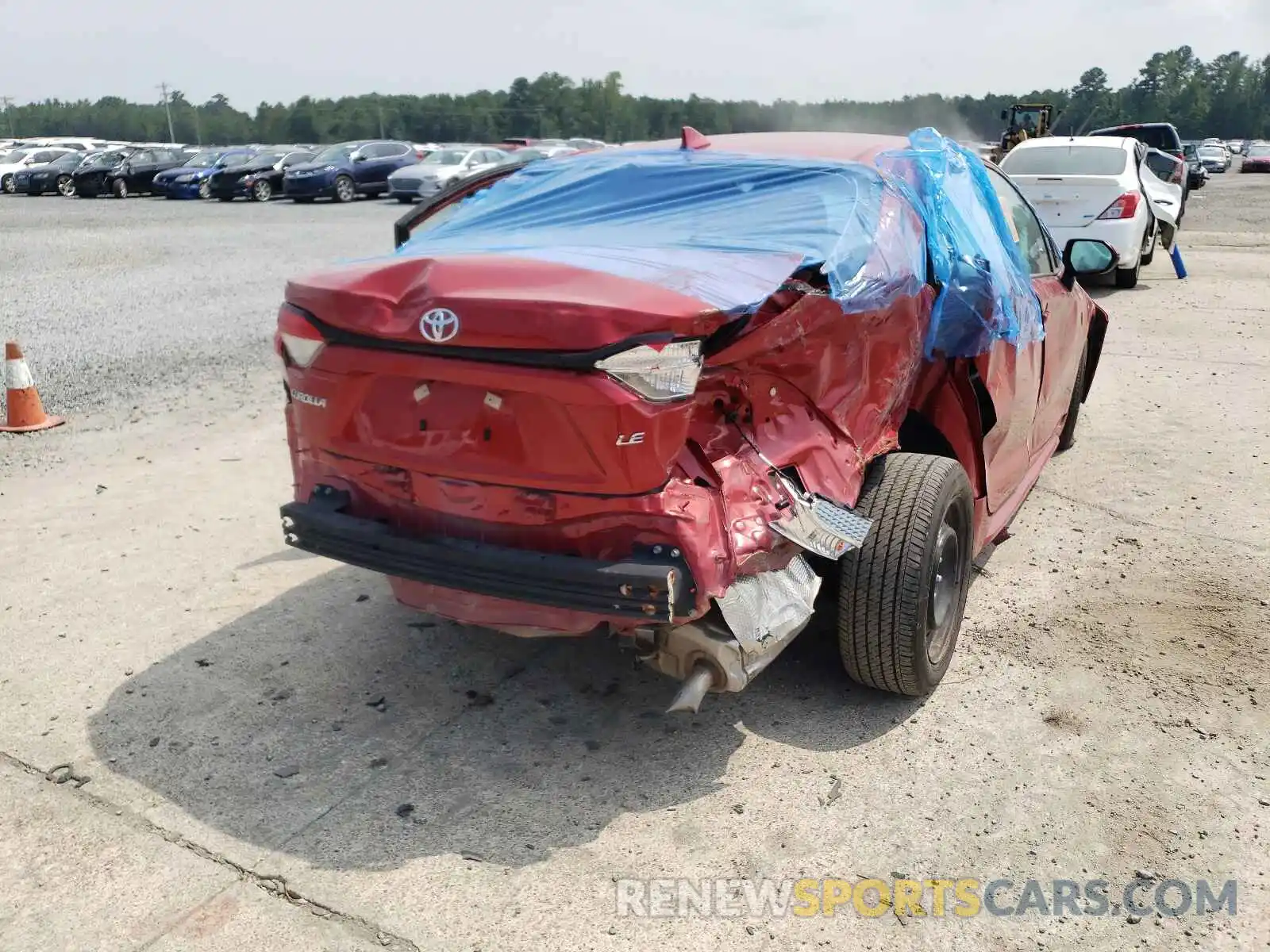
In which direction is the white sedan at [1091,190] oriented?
away from the camera

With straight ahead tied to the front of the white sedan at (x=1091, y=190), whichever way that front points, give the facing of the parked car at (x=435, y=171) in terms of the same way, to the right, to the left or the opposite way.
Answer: the opposite way

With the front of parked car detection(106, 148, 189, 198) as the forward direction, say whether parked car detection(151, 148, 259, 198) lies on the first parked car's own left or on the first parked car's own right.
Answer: on the first parked car's own left

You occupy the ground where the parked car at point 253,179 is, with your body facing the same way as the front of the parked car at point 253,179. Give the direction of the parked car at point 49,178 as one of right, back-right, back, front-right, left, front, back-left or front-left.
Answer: right

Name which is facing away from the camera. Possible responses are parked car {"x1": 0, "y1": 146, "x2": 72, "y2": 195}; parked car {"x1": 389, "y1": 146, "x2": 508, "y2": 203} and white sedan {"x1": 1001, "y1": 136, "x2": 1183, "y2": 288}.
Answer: the white sedan

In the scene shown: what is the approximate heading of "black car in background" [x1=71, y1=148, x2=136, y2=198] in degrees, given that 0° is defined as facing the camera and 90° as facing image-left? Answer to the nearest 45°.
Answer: approximately 45°

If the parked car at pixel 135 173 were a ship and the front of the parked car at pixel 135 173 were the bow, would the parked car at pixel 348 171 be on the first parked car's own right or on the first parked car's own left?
on the first parked car's own left

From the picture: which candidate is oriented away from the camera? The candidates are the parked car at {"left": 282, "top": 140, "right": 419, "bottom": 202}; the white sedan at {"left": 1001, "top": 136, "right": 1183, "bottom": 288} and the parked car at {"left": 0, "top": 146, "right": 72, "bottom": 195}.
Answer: the white sedan

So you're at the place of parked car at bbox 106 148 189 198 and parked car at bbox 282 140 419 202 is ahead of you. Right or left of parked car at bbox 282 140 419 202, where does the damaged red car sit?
right

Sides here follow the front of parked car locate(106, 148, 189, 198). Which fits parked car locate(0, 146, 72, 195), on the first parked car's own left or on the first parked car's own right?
on the first parked car's own right
